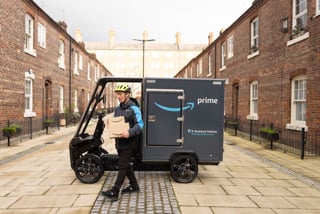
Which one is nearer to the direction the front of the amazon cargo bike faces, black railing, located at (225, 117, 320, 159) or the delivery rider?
the delivery rider

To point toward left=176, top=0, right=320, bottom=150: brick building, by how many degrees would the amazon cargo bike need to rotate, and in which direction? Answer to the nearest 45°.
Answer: approximately 135° to its right

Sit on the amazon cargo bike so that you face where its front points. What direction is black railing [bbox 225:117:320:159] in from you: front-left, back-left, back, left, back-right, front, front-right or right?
back-right

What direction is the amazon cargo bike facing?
to the viewer's left

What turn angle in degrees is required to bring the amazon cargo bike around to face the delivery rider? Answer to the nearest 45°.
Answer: approximately 45° to its left

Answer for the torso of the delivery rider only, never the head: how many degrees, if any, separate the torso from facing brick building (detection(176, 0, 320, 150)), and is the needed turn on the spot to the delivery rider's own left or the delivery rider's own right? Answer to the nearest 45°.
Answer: approximately 180°

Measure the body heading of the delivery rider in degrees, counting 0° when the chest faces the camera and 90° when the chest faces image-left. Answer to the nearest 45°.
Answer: approximately 45°

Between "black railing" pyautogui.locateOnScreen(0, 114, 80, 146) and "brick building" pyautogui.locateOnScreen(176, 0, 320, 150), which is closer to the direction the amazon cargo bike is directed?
the black railing
